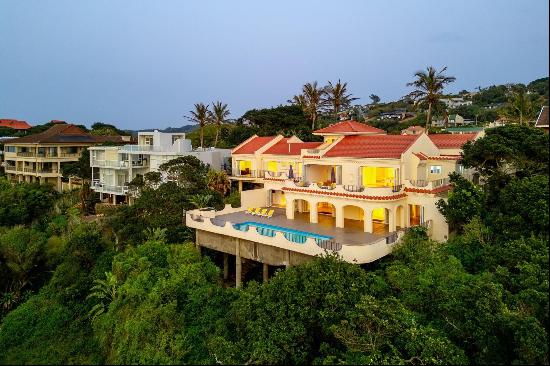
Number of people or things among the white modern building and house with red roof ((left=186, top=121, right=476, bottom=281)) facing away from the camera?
0

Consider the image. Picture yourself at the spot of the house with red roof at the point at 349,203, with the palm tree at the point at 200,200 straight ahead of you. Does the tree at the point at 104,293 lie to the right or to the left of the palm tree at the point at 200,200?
left

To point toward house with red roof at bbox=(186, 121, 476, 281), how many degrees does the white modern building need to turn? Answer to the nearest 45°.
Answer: approximately 90° to its left

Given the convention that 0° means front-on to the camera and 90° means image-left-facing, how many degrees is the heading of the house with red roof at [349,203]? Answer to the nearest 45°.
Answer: approximately 45°

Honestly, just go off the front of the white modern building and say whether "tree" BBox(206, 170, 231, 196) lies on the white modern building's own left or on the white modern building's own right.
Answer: on the white modern building's own left

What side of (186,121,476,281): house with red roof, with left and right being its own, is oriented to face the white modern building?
right

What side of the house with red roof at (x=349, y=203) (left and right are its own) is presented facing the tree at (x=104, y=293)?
front

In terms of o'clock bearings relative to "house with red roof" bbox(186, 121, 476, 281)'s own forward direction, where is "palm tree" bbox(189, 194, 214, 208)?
The palm tree is roughly at 2 o'clock from the house with red roof.

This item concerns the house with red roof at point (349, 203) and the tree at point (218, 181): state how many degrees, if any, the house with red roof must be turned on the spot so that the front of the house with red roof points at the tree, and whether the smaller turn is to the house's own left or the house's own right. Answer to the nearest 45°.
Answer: approximately 90° to the house's own right
